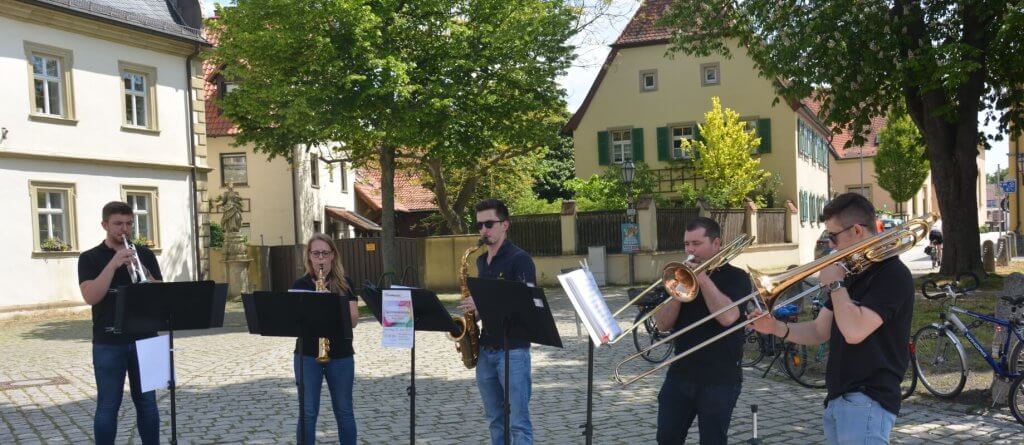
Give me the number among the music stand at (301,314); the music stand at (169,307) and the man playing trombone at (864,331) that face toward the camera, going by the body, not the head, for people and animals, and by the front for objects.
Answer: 0

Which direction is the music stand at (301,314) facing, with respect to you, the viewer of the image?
facing away from the viewer

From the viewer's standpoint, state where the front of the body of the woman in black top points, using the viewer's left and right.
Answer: facing the viewer

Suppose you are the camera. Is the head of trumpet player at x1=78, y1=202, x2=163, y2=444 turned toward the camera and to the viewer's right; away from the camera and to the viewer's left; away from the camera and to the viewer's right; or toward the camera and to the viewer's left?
toward the camera and to the viewer's right

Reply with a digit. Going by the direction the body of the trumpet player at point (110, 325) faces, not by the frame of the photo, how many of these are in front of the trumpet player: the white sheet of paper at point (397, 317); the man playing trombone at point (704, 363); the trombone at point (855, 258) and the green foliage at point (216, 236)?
3

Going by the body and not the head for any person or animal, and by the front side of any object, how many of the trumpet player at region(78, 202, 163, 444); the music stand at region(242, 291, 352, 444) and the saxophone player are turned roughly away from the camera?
1

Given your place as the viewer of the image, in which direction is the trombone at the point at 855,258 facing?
facing to the left of the viewer

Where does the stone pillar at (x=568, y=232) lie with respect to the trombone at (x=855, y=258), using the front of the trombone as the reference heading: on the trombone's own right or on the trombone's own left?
on the trombone's own right

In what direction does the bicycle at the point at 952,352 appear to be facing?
to the viewer's left

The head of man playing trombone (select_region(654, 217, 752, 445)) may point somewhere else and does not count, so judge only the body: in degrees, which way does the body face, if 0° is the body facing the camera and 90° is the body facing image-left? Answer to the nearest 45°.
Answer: approximately 45°

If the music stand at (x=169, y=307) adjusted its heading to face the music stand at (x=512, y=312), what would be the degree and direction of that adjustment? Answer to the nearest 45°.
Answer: approximately 135° to its right

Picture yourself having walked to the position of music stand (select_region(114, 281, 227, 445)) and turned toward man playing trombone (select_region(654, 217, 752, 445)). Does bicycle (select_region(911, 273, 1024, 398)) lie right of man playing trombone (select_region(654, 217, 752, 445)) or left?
left

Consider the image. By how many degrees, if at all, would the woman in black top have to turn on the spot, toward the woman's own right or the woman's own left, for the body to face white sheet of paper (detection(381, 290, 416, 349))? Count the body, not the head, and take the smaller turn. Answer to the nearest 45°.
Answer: approximately 45° to the woman's own left

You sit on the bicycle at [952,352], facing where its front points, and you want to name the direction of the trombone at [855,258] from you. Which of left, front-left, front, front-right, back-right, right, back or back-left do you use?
left
